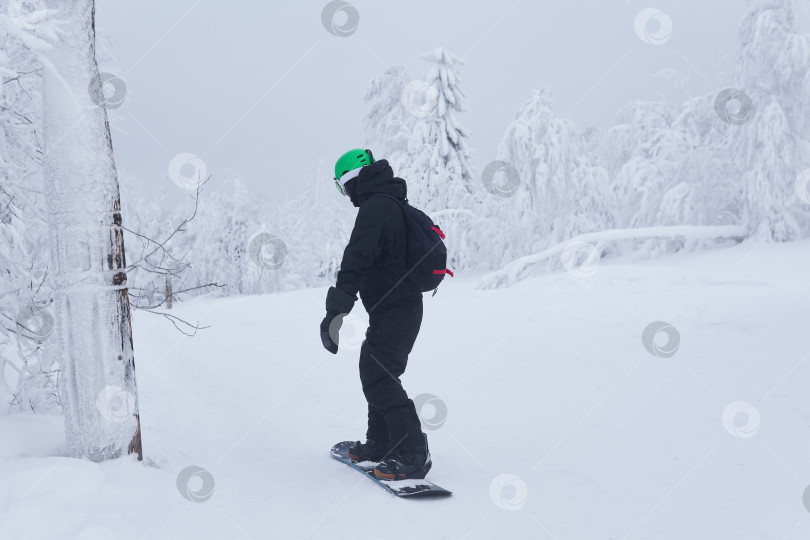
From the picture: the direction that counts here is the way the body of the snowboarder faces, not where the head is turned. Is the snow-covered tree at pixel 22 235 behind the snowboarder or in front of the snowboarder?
in front

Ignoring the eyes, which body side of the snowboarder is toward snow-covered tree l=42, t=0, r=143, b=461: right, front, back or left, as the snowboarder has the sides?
front

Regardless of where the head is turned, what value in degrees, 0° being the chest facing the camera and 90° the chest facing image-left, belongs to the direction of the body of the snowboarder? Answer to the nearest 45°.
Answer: approximately 90°

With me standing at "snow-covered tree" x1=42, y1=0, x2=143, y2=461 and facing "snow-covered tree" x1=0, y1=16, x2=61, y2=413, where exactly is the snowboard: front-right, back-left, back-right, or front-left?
back-right
